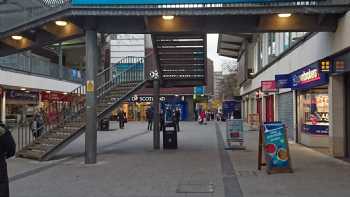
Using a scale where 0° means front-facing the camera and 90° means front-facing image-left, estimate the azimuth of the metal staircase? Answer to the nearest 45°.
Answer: approximately 45°

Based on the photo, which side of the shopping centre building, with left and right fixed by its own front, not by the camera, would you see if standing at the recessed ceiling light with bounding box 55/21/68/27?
front

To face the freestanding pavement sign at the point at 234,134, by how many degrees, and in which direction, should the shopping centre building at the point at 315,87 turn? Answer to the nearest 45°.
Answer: approximately 45° to its right

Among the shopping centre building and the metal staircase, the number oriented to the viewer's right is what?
0

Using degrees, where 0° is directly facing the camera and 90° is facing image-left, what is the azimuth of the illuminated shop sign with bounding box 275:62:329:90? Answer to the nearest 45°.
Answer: approximately 45°

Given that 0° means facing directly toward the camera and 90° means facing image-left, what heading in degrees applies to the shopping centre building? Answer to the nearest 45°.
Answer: approximately 45°

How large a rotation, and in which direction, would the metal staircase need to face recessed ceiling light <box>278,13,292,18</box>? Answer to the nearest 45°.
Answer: approximately 90° to its left

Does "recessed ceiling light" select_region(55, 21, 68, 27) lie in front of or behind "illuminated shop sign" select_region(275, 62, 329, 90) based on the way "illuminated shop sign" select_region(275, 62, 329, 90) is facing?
in front
